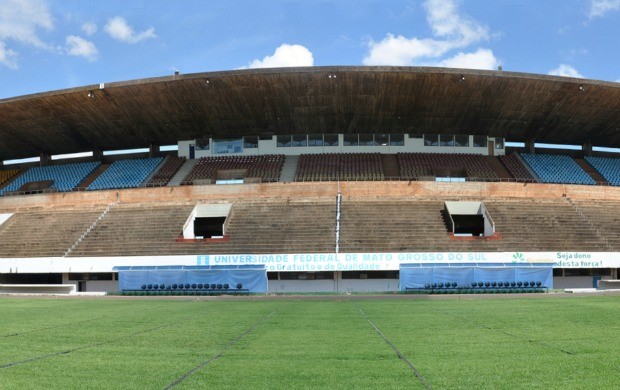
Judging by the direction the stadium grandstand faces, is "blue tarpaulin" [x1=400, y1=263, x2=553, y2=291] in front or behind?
in front

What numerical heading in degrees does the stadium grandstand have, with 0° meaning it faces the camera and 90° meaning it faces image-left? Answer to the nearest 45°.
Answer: approximately 0°
